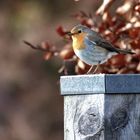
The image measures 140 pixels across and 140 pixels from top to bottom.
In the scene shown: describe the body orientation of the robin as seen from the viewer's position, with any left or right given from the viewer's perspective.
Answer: facing to the left of the viewer

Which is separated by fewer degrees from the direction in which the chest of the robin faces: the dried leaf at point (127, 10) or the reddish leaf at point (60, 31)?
the reddish leaf
